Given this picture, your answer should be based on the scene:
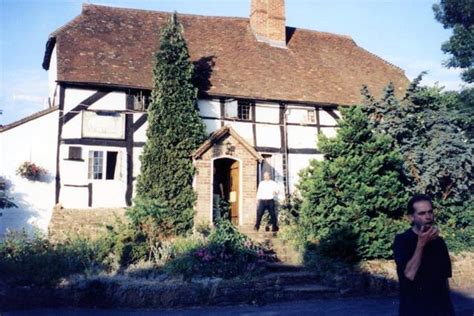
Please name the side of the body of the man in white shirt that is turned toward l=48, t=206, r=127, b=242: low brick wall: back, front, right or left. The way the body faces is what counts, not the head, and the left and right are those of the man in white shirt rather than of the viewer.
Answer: right

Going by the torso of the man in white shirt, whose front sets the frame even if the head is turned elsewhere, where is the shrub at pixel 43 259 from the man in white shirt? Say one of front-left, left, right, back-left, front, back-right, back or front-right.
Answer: front-right

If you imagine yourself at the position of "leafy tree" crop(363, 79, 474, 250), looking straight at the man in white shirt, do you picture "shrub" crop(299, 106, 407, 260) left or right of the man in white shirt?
left

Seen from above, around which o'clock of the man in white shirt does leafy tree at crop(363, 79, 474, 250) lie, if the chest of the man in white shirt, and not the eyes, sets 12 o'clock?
The leafy tree is roughly at 9 o'clock from the man in white shirt.

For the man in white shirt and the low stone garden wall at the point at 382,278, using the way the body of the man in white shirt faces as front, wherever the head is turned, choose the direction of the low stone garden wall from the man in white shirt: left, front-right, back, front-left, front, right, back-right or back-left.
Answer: front-left

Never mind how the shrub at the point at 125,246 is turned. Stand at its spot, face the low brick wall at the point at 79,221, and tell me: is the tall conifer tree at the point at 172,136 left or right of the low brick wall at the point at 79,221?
right

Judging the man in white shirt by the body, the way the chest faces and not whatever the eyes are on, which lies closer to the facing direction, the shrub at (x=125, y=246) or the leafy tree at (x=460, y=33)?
the shrub

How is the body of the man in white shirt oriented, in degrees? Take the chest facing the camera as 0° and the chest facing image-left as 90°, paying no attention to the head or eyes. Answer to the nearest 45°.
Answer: approximately 0°

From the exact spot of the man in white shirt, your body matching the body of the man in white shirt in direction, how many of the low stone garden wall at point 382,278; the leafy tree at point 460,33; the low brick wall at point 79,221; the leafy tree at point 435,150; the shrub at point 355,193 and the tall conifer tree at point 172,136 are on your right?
2

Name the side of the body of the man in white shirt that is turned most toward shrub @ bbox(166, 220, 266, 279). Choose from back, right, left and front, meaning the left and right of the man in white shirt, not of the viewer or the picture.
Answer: front
